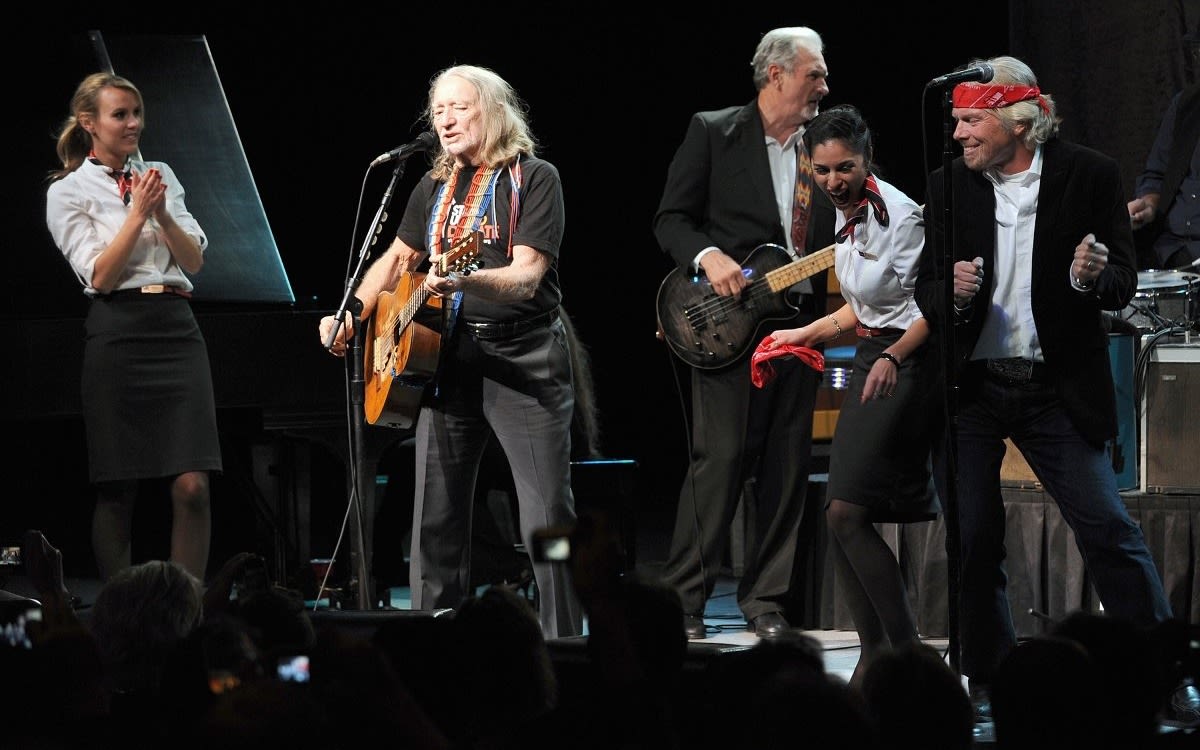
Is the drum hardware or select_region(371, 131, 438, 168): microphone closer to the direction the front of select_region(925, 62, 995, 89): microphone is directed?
the drum hardware

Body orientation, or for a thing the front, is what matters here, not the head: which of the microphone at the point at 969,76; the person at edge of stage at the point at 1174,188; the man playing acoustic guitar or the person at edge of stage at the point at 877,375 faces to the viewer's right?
the microphone

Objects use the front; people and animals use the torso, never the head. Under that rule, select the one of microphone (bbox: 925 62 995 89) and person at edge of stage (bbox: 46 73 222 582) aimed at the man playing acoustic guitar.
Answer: the person at edge of stage

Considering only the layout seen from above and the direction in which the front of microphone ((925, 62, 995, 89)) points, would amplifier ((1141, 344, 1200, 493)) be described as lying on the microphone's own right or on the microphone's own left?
on the microphone's own left

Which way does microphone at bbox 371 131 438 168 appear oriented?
to the viewer's right

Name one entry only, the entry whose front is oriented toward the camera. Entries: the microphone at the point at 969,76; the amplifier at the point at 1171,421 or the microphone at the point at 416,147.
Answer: the amplifier

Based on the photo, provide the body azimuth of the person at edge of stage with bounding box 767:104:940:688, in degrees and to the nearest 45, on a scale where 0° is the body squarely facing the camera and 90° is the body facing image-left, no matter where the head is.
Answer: approximately 45°

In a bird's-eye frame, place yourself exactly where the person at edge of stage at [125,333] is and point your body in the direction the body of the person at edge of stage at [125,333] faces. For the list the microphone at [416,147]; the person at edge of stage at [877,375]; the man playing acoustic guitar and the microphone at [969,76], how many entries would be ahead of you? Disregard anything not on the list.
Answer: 4

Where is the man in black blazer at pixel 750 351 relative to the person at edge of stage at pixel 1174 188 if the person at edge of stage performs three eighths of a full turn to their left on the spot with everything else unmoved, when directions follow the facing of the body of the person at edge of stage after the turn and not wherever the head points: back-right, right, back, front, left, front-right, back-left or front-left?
back-right

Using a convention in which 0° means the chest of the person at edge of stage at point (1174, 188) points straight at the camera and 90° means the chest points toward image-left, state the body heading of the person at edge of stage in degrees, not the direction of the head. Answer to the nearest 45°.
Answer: approximately 45°

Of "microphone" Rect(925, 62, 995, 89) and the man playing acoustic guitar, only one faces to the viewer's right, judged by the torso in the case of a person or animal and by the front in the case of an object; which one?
the microphone

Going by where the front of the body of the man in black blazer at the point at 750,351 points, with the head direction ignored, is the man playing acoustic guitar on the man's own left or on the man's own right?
on the man's own right
